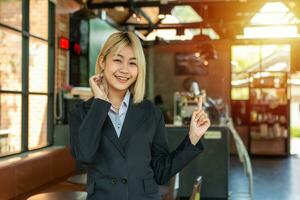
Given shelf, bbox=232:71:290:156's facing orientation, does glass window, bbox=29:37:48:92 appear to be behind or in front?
in front

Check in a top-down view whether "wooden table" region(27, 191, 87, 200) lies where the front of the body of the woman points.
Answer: no

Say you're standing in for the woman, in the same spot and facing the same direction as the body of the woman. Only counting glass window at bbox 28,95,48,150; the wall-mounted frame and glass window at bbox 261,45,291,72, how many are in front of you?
0

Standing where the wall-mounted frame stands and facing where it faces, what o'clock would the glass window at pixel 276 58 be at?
The glass window is roughly at 9 o'clock from the wall-mounted frame.

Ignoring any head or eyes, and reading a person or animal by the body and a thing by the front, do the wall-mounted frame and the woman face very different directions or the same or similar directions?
same or similar directions

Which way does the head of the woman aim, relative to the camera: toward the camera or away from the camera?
toward the camera

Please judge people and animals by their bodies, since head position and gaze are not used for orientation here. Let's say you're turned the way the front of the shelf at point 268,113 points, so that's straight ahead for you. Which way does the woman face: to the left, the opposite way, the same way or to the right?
the same way

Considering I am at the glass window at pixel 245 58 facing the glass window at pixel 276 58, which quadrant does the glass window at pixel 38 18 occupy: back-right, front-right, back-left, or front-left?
back-right

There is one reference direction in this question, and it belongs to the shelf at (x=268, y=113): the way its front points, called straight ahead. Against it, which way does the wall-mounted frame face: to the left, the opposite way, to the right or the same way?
the same way

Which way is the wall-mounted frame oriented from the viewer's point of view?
toward the camera

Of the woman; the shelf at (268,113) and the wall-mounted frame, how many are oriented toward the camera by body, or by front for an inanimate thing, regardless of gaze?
3

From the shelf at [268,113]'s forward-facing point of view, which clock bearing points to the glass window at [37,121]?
The glass window is roughly at 1 o'clock from the shelf.

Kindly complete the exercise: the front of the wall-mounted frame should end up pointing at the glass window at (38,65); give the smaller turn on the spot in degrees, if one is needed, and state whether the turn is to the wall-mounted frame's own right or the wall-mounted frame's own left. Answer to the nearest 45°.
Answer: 0° — it already faces it

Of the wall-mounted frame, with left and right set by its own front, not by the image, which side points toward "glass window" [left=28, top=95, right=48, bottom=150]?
front
